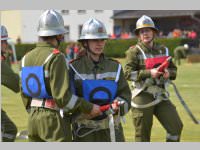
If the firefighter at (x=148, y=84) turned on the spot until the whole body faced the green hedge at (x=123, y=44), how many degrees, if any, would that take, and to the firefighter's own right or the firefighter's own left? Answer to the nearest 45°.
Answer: approximately 135° to the firefighter's own left

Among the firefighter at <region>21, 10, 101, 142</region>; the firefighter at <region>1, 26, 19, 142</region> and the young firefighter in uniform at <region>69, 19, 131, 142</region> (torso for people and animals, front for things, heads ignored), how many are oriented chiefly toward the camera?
2

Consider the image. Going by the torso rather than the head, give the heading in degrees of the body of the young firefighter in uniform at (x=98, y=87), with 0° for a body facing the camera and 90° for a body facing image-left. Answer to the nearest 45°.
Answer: approximately 0°

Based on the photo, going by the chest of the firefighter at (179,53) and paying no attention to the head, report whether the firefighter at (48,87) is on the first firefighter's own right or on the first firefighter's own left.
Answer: on the first firefighter's own right

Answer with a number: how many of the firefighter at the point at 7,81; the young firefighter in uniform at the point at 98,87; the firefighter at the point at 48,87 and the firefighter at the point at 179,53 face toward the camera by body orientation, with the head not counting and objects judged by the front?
1
